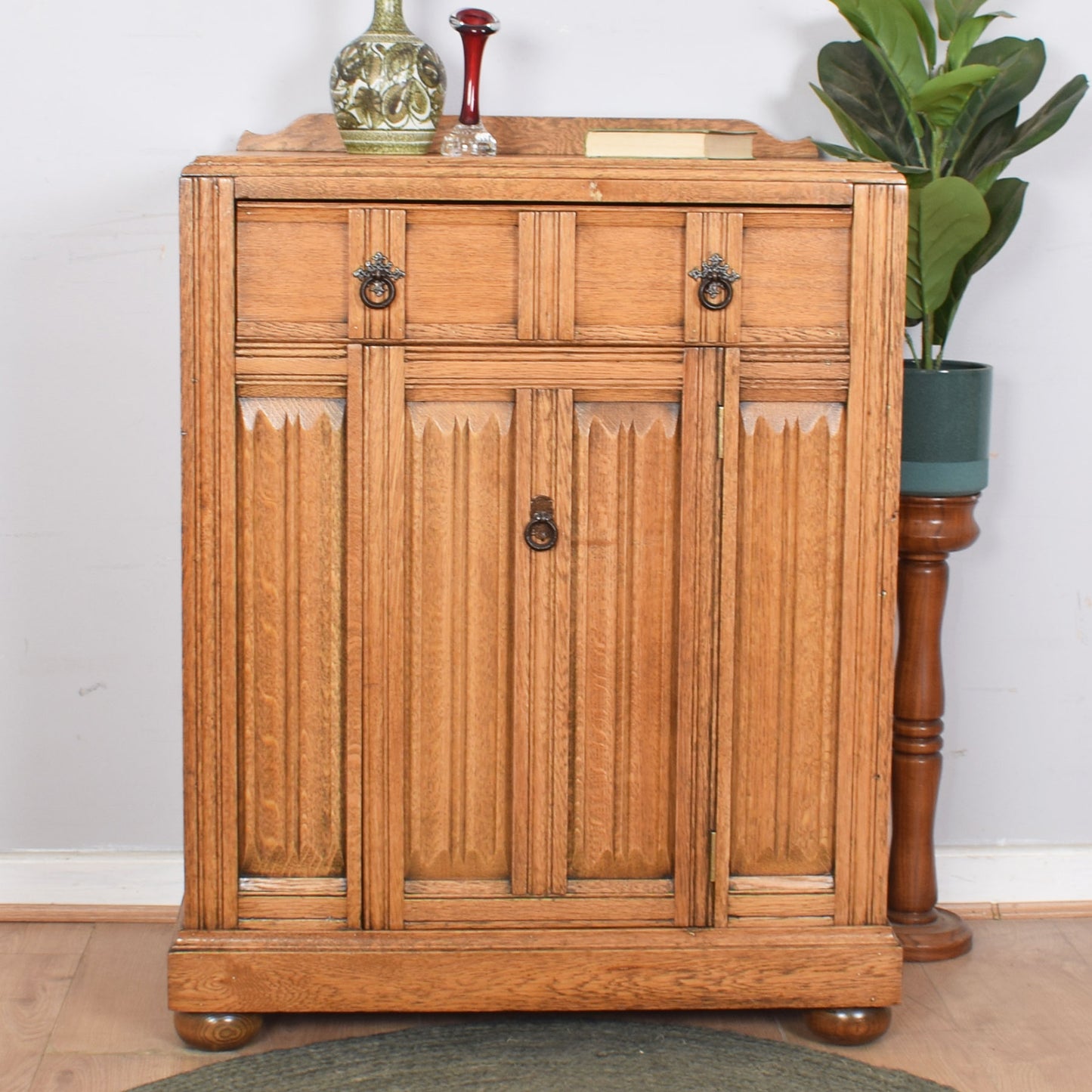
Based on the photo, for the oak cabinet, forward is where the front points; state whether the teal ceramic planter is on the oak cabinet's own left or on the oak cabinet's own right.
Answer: on the oak cabinet's own left

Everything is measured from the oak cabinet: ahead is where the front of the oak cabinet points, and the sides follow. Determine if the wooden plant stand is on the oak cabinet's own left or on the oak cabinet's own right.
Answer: on the oak cabinet's own left

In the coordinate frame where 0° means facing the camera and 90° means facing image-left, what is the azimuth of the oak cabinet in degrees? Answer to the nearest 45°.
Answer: approximately 0°
